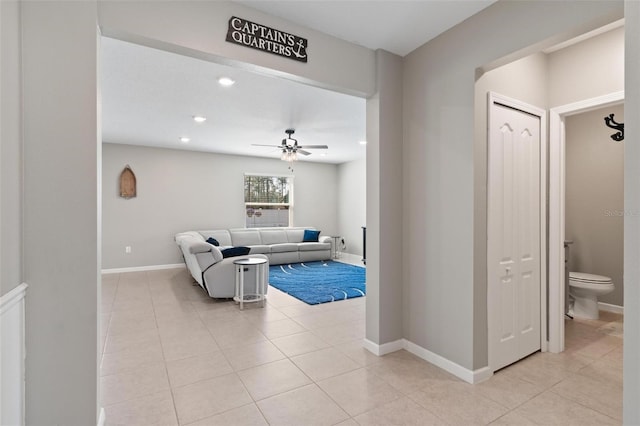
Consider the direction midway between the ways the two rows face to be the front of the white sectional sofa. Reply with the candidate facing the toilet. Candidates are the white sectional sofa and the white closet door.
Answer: the white sectional sofa

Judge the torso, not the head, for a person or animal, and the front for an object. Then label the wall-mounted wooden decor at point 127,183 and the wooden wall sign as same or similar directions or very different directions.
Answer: same or similar directions

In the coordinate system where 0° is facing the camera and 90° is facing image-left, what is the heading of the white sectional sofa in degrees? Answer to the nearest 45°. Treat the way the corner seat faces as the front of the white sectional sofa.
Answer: approximately 315°

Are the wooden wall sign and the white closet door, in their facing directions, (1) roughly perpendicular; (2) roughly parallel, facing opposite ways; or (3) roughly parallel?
roughly parallel

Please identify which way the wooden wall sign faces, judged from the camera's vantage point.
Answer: facing the viewer

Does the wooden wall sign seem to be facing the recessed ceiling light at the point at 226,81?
no

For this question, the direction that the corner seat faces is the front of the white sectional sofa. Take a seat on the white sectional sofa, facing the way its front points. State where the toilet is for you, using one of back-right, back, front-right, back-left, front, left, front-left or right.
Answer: front

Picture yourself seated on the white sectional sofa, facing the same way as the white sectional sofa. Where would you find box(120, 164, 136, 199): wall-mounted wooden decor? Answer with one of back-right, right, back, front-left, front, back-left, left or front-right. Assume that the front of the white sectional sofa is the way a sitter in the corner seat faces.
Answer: back-right

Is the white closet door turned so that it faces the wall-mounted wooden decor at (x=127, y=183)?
no

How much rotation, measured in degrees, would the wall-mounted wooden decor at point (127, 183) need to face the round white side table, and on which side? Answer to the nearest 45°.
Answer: approximately 45° to its left

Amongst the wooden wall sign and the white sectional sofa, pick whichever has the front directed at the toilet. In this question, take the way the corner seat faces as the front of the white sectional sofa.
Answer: the white sectional sofa

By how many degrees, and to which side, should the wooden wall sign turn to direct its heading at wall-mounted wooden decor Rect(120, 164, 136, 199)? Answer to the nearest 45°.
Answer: approximately 135° to its right

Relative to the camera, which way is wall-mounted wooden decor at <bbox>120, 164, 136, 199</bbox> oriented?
toward the camera

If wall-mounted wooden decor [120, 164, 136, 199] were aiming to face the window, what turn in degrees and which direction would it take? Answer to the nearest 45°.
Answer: approximately 90° to its left

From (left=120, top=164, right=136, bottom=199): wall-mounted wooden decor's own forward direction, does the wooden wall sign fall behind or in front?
in front

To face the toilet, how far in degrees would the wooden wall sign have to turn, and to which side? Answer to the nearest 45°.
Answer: approximately 90° to its left

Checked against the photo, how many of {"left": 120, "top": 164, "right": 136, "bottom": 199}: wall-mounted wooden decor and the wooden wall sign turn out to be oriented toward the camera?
2

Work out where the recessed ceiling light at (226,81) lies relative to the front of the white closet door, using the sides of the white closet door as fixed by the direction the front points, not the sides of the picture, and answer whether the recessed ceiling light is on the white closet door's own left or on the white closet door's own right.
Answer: on the white closet door's own right
